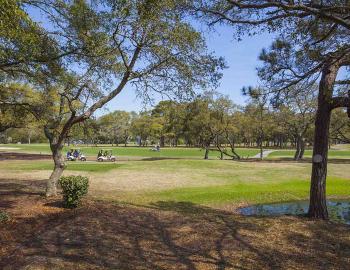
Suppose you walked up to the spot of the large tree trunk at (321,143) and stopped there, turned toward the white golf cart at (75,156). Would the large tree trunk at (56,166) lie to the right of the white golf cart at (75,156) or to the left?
left

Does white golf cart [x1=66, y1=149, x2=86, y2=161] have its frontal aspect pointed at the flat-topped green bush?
no

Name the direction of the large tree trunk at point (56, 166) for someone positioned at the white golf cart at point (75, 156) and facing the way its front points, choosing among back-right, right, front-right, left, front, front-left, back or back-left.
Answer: right

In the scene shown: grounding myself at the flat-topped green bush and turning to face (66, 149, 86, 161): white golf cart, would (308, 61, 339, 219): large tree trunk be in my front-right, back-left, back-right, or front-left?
back-right

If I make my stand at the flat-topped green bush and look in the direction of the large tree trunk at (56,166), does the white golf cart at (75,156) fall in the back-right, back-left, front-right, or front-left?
front-right
